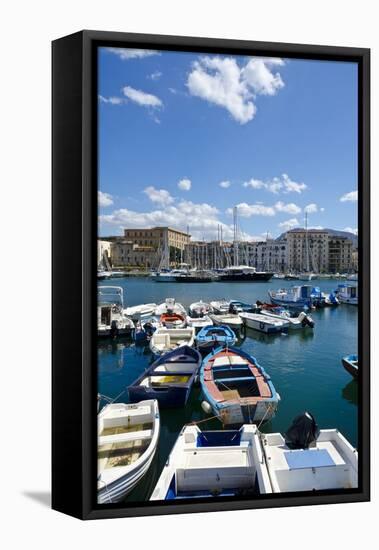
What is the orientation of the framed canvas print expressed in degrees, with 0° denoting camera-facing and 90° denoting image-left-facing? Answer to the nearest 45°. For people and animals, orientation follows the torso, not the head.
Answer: approximately 315°
